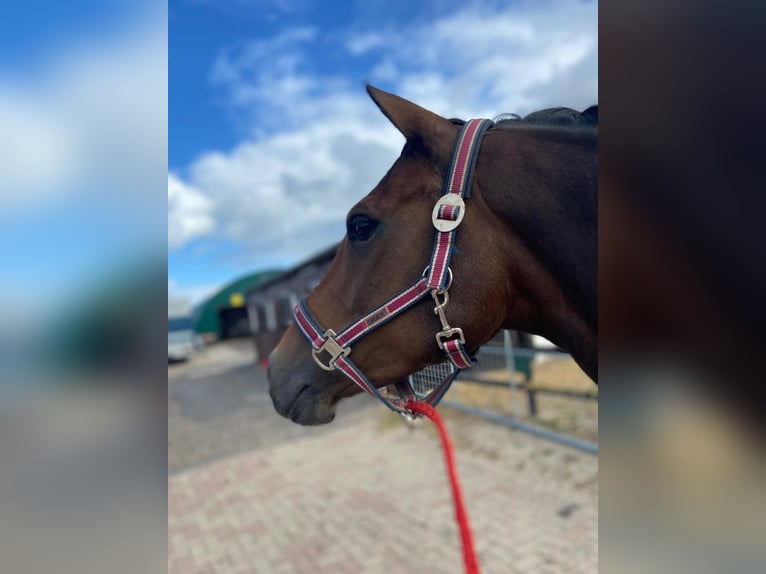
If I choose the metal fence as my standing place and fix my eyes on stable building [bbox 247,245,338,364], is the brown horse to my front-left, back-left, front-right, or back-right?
back-left

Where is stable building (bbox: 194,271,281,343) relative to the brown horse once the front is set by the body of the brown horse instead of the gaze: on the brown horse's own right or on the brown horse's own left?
on the brown horse's own right

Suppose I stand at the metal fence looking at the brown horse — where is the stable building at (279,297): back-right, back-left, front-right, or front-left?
back-right

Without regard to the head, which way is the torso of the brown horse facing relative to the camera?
to the viewer's left

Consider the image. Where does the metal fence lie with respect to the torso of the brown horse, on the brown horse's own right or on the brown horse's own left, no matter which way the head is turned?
on the brown horse's own right
